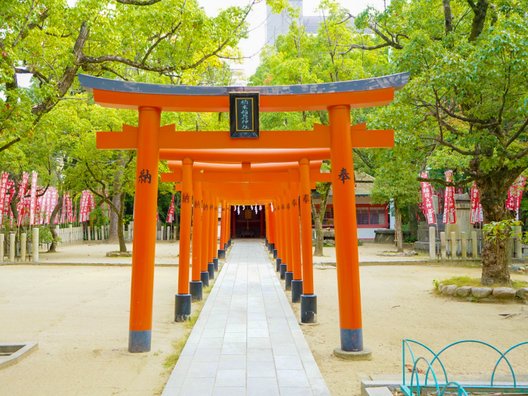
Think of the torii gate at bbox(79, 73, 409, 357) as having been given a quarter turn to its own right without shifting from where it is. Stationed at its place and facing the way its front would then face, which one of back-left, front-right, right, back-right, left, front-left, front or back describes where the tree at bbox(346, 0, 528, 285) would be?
back-right

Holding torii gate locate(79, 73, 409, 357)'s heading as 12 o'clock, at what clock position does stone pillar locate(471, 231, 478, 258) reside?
The stone pillar is roughly at 7 o'clock from the torii gate.

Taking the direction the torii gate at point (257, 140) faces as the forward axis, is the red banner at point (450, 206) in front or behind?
behind

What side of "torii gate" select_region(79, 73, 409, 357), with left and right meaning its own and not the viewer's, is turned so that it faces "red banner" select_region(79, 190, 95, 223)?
back

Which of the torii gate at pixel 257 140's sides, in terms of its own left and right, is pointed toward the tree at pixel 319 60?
back

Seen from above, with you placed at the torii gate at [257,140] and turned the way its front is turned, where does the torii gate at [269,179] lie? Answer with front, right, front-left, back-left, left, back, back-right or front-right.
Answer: back

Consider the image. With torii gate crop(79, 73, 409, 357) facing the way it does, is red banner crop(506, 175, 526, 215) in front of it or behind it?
behind

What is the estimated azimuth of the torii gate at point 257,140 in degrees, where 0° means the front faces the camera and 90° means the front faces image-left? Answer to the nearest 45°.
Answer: approximately 0°

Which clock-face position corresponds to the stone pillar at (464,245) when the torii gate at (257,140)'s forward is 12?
The stone pillar is roughly at 7 o'clock from the torii gate.

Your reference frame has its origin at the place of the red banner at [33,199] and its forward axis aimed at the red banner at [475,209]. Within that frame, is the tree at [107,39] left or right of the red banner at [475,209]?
right

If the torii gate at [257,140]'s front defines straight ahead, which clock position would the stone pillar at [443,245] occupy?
The stone pillar is roughly at 7 o'clock from the torii gate.
